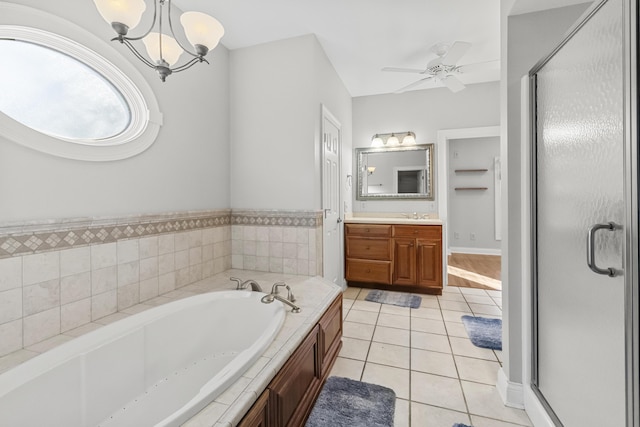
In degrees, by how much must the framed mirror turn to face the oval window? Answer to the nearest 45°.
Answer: approximately 45° to its right

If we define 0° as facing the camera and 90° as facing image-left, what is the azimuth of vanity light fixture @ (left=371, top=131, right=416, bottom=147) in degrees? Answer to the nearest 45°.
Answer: approximately 0°

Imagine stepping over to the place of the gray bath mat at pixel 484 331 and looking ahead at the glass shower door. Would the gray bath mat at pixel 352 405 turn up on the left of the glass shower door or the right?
right

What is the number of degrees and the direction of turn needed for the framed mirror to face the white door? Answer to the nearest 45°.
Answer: approximately 45° to its right

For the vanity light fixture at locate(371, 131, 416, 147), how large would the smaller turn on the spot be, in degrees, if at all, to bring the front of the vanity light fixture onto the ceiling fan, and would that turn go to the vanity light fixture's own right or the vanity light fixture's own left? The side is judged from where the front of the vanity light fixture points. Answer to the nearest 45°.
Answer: approximately 45° to the vanity light fixture's own left

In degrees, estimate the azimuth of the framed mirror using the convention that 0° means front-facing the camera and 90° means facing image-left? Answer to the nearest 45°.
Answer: approximately 0°
